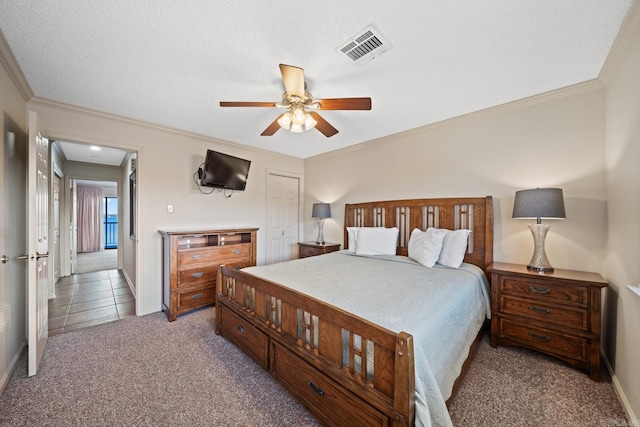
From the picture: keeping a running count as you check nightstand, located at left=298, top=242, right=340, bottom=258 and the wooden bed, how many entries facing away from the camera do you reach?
0

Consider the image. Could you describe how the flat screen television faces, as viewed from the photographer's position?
facing the viewer and to the right of the viewer

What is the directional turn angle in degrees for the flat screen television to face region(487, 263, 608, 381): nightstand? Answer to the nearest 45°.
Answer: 0° — it already faces it

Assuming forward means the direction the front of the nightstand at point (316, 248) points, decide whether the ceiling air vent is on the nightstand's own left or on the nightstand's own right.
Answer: on the nightstand's own left

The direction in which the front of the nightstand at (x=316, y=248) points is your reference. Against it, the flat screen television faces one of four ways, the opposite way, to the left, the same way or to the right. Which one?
to the left

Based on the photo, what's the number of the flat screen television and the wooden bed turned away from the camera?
0

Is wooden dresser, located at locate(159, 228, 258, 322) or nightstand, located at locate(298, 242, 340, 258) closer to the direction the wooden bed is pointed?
the wooden dresser

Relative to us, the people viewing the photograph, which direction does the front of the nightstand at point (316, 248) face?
facing the viewer and to the left of the viewer

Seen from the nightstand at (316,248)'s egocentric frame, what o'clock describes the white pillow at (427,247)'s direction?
The white pillow is roughly at 9 o'clock from the nightstand.

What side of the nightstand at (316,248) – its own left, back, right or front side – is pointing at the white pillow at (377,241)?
left

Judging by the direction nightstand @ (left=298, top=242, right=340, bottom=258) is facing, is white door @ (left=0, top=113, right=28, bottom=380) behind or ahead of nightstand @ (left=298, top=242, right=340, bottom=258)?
ahead

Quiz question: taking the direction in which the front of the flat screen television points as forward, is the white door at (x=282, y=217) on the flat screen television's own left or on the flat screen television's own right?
on the flat screen television's own left

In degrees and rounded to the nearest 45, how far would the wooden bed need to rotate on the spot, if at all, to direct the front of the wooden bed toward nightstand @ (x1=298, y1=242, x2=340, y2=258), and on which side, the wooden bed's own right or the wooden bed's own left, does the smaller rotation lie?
approximately 135° to the wooden bed's own right

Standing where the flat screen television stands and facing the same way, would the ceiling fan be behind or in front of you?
in front
